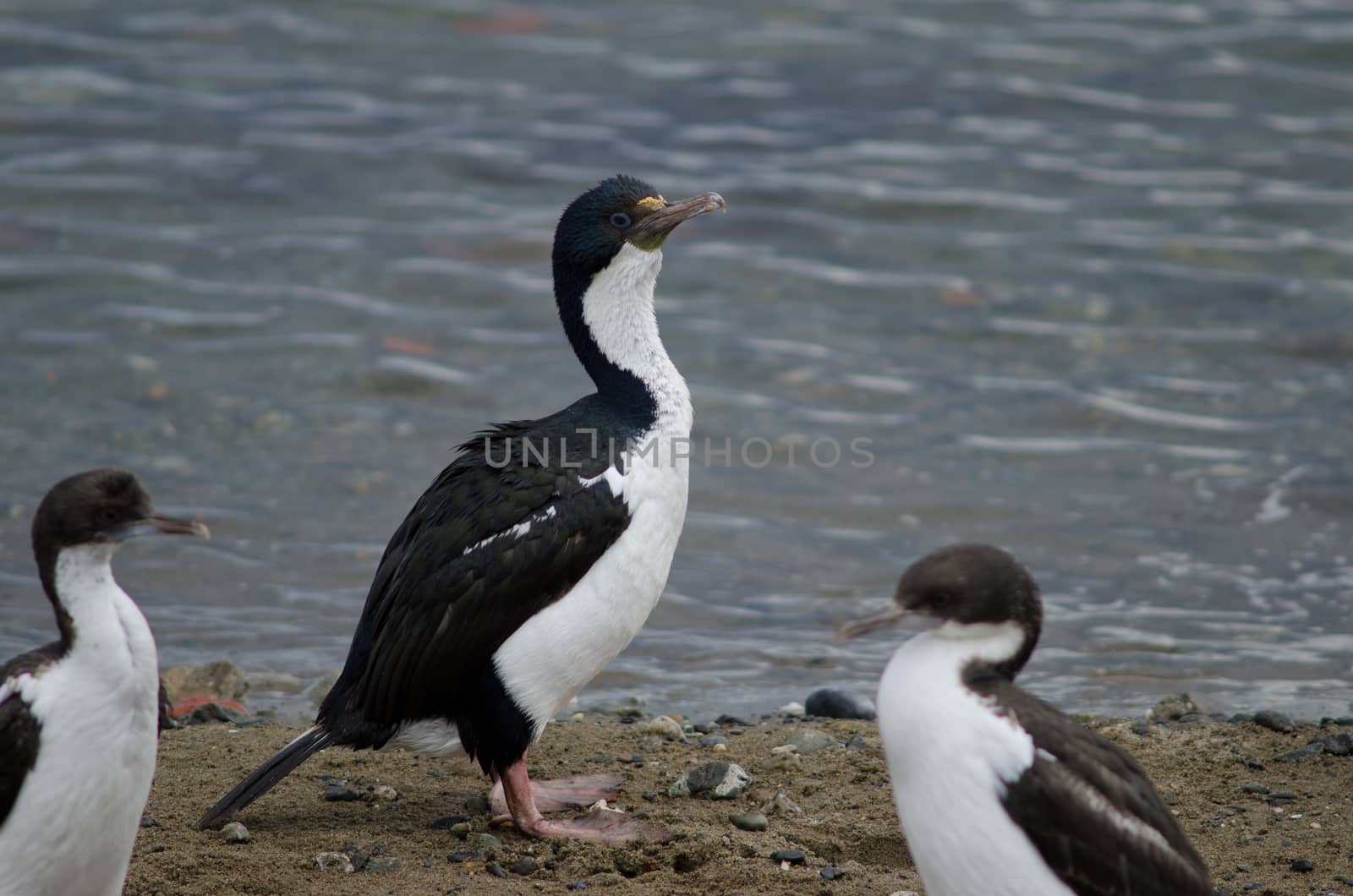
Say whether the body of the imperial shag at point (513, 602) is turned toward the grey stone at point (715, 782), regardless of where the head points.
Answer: yes

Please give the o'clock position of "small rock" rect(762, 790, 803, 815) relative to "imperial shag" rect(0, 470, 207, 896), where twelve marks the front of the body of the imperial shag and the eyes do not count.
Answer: The small rock is roughly at 10 o'clock from the imperial shag.

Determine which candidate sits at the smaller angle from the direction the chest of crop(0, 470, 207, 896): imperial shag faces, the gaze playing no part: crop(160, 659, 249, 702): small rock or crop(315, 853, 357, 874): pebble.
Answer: the pebble

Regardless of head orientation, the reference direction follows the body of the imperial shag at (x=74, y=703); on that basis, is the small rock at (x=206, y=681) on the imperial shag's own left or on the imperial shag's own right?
on the imperial shag's own left

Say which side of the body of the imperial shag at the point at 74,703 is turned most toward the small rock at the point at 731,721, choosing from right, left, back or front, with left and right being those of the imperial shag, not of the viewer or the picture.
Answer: left

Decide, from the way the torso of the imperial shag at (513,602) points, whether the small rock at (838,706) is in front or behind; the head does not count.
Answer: in front

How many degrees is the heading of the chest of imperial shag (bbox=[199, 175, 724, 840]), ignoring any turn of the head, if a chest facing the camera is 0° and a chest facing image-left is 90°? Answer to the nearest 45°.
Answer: approximately 270°

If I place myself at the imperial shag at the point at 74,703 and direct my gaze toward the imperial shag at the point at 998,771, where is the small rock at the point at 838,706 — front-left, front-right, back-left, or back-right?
front-left

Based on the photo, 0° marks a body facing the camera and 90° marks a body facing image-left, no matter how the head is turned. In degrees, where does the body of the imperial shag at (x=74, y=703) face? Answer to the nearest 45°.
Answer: approximately 315°

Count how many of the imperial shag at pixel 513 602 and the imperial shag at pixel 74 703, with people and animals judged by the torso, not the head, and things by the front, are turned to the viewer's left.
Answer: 0

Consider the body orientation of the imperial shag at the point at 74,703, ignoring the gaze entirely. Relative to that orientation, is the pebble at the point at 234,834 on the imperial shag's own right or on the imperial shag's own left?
on the imperial shag's own left

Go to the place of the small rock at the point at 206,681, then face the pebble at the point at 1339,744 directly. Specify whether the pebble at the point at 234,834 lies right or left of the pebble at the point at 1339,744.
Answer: right

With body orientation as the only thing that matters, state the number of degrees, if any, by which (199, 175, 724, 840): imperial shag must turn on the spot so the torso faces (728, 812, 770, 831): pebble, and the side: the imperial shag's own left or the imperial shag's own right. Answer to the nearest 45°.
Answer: approximately 45° to the imperial shag's own right

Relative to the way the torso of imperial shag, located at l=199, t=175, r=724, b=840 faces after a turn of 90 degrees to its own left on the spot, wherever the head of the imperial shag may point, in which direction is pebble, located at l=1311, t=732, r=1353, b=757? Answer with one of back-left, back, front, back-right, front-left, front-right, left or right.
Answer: right

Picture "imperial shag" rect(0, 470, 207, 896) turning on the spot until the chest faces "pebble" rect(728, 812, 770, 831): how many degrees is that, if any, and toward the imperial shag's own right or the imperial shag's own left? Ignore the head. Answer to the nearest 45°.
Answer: approximately 45° to the imperial shag's own left
